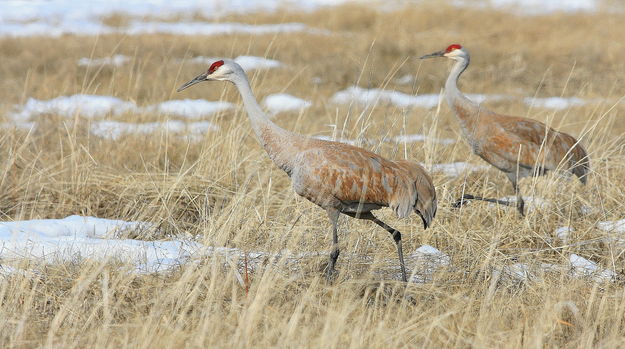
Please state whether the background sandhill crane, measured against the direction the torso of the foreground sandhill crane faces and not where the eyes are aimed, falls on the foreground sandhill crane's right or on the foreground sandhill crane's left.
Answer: on the foreground sandhill crane's right

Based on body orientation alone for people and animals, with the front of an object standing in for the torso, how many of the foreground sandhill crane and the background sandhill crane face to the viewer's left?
2

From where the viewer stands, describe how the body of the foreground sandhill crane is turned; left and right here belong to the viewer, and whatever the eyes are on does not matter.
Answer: facing to the left of the viewer

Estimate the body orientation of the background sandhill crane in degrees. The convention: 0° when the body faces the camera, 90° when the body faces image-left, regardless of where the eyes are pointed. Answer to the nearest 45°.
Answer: approximately 90°

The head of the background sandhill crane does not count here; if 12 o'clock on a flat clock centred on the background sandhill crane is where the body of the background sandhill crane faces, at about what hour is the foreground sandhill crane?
The foreground sandhill crane is roughly at 10 o'clock from the background sandhill crane.
